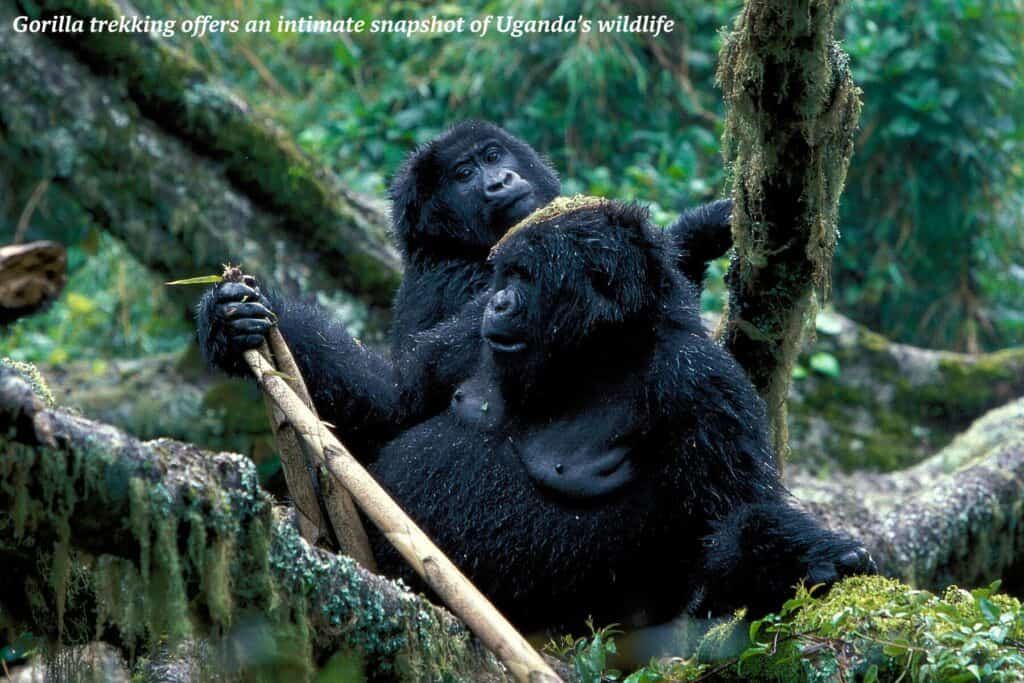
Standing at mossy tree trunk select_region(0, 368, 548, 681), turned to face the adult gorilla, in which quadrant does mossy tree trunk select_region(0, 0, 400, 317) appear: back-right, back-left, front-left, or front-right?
front-left

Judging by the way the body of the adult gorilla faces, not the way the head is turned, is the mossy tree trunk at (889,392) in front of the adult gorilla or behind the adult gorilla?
behind

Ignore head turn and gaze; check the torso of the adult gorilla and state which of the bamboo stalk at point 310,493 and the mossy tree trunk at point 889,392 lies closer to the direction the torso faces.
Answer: the bamboo stalk

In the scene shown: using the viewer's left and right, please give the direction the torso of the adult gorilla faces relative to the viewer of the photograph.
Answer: facing the viewer and to the left of the viewer

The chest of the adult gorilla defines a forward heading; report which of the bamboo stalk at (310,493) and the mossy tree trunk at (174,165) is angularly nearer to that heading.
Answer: the bamboo stalk

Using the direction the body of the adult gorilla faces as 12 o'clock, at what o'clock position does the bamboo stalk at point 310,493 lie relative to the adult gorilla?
The bamboo stalk is roughly at 1 o'clock from the adult gorilla.

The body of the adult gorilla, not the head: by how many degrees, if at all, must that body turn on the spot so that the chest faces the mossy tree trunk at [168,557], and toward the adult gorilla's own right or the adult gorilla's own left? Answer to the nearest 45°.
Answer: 0° — it already faces it
